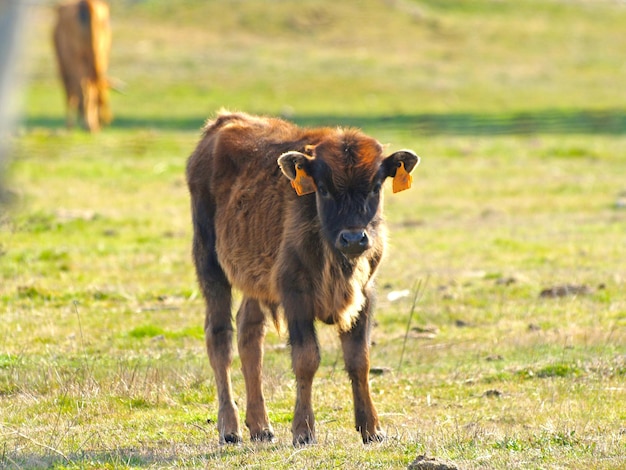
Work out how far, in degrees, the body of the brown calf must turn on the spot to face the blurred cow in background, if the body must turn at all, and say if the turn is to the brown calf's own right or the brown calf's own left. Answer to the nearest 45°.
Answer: approximately 135° to the brown calf's own left

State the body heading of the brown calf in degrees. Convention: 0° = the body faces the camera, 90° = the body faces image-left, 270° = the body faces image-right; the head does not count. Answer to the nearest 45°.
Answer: approximately 315°
